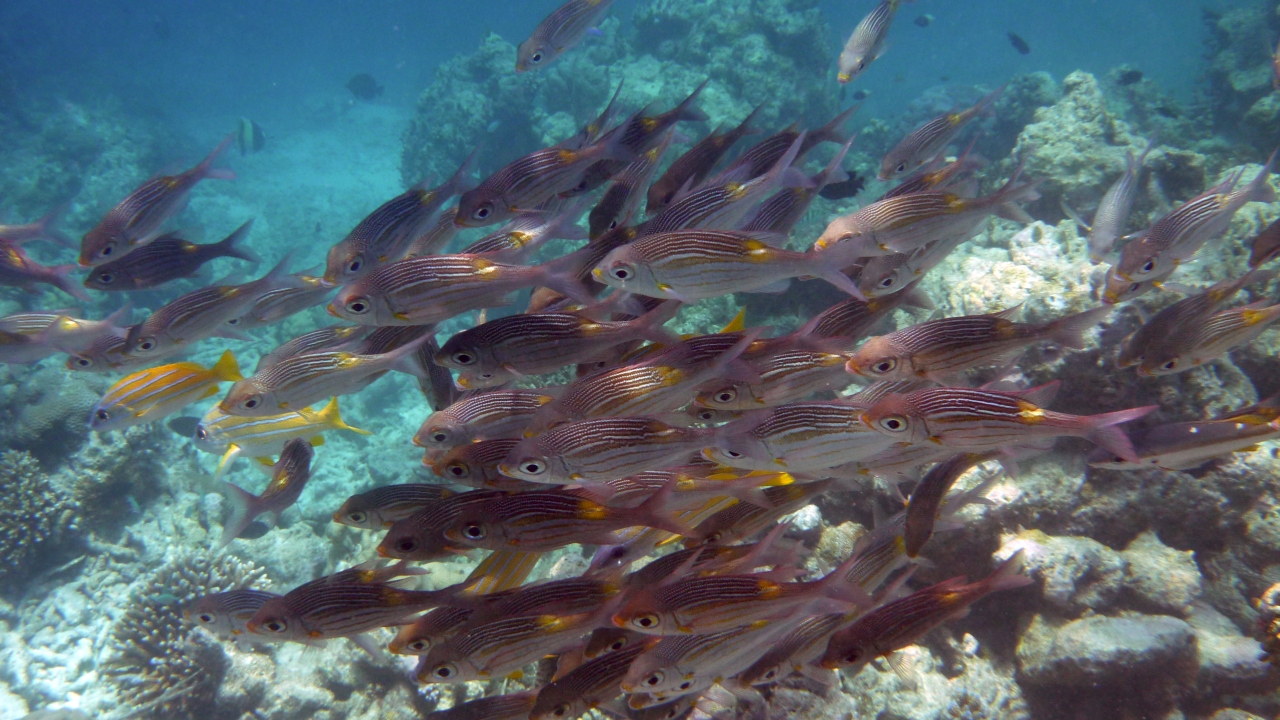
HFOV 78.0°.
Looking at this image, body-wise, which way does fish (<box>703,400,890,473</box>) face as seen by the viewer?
to the viewer's left

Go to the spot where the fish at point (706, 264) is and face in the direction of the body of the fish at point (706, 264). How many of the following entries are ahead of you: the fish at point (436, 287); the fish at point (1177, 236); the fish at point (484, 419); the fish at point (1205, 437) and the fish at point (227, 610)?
3

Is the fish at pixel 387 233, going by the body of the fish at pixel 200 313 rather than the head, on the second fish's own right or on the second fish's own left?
on the second fish's own left

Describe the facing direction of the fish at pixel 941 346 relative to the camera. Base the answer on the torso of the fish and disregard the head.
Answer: to the viewer's left

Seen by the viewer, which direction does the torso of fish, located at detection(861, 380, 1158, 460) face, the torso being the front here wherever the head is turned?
to the viewer's left

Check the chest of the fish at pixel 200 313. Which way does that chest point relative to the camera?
to the viewer's left

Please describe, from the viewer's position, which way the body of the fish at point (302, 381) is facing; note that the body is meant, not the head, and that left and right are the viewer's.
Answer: facing to the left of the viewer

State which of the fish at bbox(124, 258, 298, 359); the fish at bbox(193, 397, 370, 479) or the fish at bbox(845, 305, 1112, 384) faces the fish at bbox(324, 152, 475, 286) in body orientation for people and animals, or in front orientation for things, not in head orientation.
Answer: the fish at bbox(845, 305, 1112, 384)

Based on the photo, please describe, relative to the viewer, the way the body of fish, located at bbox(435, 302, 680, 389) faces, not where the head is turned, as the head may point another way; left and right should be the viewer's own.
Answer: facing to the left of the viewer

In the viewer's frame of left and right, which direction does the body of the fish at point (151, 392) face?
facing to the left of the viewer

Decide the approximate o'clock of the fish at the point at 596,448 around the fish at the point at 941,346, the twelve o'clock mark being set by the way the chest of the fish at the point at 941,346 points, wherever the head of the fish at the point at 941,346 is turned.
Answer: the fish at the point at 596,448 is roughly at 11 o'clock from the fish at the point at 941,346.

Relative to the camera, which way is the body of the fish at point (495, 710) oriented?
to the viewer's left

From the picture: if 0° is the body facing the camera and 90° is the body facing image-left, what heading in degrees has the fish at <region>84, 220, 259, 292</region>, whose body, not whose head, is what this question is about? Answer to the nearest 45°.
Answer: approximately 90°

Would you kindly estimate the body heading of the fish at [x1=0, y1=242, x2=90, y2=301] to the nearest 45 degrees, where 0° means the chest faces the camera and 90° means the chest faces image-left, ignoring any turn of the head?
approximately 90°

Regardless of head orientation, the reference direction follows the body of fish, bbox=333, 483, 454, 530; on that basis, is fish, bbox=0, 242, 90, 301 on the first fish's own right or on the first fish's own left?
on the first fish's own right

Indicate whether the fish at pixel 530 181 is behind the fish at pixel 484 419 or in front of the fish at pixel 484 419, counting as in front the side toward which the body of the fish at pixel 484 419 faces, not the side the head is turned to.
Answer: behind
